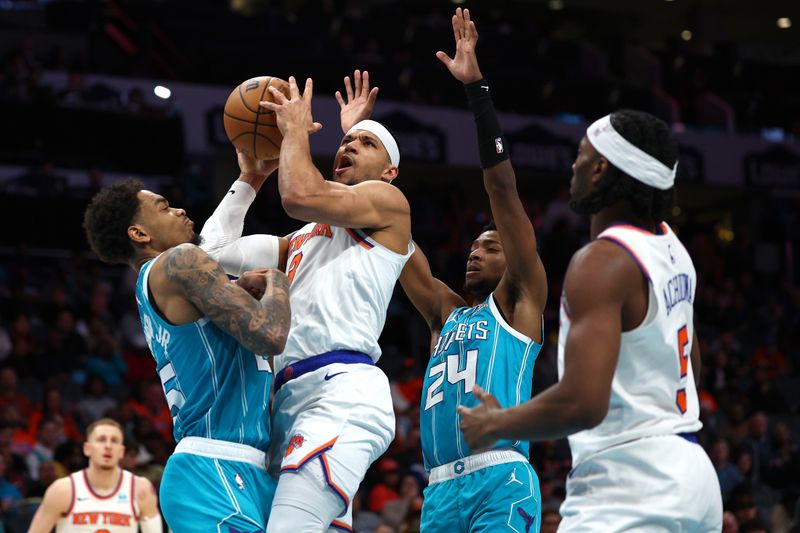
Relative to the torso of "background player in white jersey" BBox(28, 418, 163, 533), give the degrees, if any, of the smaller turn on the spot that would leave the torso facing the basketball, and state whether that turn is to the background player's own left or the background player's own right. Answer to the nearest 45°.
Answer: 0° — they already face it

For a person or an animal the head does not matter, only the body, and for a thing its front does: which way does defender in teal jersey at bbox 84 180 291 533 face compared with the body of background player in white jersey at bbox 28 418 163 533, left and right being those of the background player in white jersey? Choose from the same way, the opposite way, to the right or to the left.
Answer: to the left

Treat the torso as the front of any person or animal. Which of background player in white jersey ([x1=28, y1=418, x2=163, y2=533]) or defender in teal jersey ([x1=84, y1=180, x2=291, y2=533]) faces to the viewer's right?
the defender in teal jersey

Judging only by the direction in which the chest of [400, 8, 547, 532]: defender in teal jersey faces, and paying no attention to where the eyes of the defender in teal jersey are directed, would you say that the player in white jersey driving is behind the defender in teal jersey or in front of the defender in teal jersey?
in front

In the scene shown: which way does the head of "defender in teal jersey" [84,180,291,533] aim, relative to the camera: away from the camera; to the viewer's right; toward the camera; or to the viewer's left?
to the viewer's right

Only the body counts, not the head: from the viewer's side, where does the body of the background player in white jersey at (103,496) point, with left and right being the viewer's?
facing the viewer

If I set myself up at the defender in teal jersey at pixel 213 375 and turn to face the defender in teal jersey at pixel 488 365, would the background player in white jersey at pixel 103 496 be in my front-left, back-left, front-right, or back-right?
front-left

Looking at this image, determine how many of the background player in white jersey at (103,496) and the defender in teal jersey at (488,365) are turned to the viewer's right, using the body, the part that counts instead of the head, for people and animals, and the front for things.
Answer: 0

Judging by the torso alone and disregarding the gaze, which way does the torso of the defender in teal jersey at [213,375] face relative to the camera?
to the viewer's right

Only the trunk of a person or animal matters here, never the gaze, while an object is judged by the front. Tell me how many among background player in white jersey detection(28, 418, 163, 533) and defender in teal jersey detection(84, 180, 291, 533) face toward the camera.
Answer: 1

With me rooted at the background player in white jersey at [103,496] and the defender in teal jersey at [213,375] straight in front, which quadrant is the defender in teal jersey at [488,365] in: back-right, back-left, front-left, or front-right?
front-left

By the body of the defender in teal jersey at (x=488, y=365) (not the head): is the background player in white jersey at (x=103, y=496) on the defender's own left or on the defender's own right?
on the defender's own right

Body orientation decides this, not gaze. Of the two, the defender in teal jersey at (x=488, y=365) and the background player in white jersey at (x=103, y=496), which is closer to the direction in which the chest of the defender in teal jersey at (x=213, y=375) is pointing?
the defender in teal jersey

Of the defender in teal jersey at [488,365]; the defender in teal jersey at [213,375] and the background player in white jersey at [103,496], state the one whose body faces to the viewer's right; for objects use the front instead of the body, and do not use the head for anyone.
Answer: the defender in teal jersey at [213,375]

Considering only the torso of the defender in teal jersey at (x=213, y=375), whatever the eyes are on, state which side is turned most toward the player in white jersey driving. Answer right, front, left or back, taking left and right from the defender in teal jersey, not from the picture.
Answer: front

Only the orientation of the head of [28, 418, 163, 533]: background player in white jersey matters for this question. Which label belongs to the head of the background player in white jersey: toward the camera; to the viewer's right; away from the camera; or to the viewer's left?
toward the camera

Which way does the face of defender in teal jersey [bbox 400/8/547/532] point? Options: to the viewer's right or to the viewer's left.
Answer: to the viewer's left

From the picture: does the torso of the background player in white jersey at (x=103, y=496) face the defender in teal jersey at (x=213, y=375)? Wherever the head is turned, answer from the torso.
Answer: yes

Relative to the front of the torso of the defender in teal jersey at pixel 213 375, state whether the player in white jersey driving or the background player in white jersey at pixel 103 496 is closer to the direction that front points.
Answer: the player in white jersey driving

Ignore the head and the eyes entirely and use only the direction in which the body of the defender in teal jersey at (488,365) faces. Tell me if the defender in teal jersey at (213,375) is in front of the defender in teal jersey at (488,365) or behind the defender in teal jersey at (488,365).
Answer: in front
